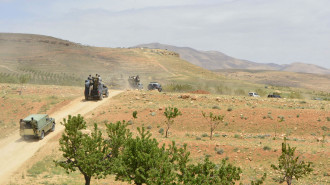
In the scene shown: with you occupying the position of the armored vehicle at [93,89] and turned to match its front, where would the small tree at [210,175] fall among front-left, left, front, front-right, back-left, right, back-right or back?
back-right

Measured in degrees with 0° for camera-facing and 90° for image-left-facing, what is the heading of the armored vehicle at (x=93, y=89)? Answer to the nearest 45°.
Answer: approximately 225°

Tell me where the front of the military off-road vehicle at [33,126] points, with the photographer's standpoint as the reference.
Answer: facing away from the viewer and to the right of the viewer
